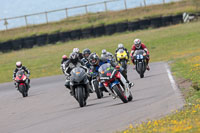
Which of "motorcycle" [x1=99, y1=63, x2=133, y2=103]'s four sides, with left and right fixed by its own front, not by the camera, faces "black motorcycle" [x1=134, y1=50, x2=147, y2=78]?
back

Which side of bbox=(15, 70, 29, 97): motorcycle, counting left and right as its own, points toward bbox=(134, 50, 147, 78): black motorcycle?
left

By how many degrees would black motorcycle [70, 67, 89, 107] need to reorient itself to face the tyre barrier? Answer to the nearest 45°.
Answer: approximately 180°

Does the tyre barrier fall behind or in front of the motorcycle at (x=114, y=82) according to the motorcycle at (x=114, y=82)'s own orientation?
behind

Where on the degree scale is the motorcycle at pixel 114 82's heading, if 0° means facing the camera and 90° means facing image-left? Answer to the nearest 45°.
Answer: approximately 0°

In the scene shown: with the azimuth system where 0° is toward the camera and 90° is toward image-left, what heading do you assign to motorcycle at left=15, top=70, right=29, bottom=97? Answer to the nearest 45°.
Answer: approximately 0°

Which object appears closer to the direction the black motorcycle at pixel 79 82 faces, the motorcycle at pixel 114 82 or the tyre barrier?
the motorcycle

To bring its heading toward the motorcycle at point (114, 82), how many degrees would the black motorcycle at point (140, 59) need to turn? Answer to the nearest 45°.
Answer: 0° — it already faces it

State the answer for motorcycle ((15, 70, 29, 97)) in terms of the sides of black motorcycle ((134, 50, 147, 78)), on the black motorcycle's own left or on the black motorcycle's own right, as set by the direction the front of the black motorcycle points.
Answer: on the black motorcycle's own right
